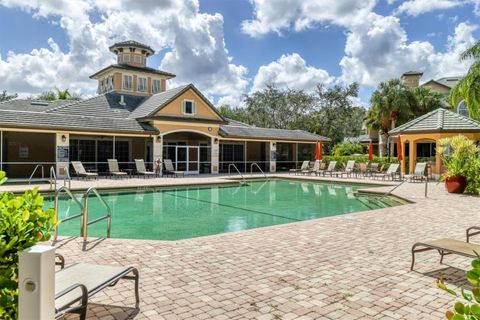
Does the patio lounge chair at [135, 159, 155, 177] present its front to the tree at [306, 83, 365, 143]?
no

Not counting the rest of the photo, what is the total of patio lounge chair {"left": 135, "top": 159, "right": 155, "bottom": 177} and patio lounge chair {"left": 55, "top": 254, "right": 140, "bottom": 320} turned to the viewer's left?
0

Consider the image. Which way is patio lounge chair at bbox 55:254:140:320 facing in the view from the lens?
facing away from the viewer and to the right of the viewer

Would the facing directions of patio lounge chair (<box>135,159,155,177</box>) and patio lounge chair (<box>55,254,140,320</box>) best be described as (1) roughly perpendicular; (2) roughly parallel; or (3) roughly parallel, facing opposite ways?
roughly perpendicular

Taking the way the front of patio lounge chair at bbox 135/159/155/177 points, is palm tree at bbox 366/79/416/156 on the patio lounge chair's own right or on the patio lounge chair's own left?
on the patio lounge chair's own left

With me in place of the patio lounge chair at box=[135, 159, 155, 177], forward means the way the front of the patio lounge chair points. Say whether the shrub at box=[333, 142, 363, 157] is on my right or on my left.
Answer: on my left

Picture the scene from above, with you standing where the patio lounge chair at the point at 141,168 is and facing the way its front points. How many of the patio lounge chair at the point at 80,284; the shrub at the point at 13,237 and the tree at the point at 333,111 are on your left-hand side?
1

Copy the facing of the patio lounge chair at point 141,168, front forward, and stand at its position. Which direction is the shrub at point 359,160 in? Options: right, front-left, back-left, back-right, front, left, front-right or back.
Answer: front-left

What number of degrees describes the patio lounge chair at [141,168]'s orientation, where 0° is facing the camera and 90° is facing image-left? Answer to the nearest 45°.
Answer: approximately 315°

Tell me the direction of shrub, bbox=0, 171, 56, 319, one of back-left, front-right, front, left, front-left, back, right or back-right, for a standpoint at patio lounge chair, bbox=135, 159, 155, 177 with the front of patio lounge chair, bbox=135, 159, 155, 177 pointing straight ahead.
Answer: front-right
